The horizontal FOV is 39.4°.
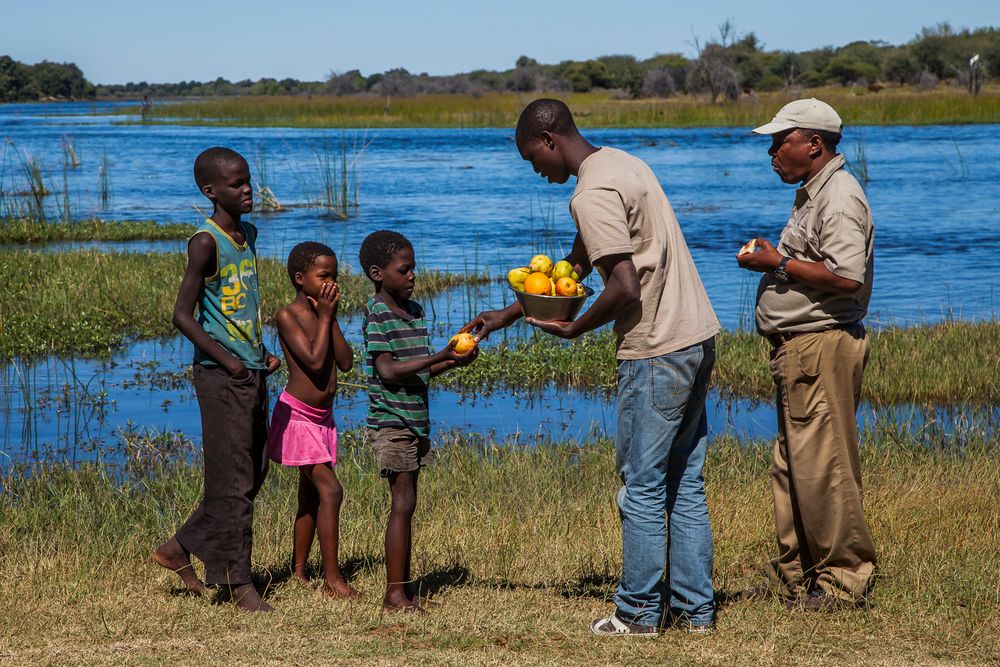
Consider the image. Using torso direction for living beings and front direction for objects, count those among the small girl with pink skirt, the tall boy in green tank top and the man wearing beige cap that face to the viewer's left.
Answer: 1

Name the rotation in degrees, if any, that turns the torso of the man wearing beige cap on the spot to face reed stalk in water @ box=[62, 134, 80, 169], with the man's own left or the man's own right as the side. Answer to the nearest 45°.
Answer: approximately 45° to the man's own right

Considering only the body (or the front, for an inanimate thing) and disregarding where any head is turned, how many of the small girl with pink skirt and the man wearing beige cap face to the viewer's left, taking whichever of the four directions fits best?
1

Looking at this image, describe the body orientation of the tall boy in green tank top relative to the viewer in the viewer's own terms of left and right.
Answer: facing the viewer and to the right of the viewer

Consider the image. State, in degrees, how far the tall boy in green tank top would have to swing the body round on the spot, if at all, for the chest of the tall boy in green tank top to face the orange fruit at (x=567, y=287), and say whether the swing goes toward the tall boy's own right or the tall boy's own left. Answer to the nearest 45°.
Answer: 0° — they already face it

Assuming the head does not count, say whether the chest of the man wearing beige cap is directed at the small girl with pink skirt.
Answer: yes

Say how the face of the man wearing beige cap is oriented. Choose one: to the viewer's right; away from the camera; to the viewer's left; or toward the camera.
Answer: to the viewer's left

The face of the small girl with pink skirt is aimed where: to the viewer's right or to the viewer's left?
to the viewer's right

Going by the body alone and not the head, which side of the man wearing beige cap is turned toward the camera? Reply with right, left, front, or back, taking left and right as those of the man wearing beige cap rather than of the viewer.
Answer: left

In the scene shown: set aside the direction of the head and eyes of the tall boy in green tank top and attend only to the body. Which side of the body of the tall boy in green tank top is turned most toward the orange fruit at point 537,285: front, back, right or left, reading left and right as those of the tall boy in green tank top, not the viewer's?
front

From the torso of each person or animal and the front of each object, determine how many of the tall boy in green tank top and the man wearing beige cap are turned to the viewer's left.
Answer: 1

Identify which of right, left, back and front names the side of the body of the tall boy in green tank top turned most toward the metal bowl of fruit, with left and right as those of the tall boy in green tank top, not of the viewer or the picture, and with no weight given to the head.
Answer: front

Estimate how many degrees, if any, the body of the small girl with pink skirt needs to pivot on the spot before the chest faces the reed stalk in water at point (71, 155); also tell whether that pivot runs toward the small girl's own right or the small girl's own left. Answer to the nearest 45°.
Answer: approximately 135° to the small girl's own left
